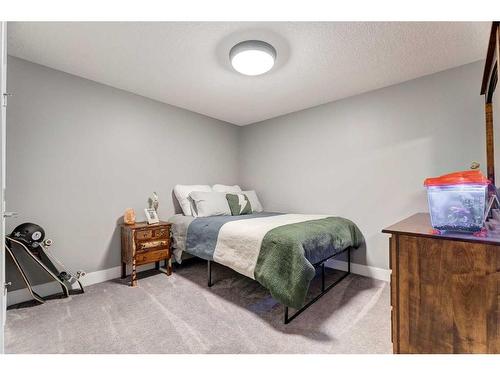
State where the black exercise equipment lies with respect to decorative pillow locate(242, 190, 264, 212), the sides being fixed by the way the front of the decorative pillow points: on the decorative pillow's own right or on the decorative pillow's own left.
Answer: on the decorative pillow's own right

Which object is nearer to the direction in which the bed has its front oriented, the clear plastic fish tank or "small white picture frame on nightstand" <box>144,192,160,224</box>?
the clear plastic fish tank

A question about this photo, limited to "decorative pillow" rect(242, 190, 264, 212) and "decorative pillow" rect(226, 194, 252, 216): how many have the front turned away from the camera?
0

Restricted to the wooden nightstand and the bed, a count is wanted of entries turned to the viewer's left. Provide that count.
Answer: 0

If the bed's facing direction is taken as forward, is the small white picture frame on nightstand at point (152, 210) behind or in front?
behind

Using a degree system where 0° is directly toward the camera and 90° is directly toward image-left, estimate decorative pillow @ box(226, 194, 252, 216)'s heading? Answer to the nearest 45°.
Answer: approximately 315°

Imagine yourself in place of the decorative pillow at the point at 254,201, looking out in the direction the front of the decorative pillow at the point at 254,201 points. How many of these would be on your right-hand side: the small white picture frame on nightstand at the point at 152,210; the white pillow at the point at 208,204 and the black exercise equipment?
3

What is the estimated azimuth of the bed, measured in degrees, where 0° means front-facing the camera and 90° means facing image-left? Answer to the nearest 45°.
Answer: approximately 315°

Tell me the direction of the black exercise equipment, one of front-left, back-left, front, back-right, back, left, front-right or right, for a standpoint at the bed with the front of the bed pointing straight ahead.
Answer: back-right

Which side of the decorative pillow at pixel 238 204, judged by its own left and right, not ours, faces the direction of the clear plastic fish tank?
front
